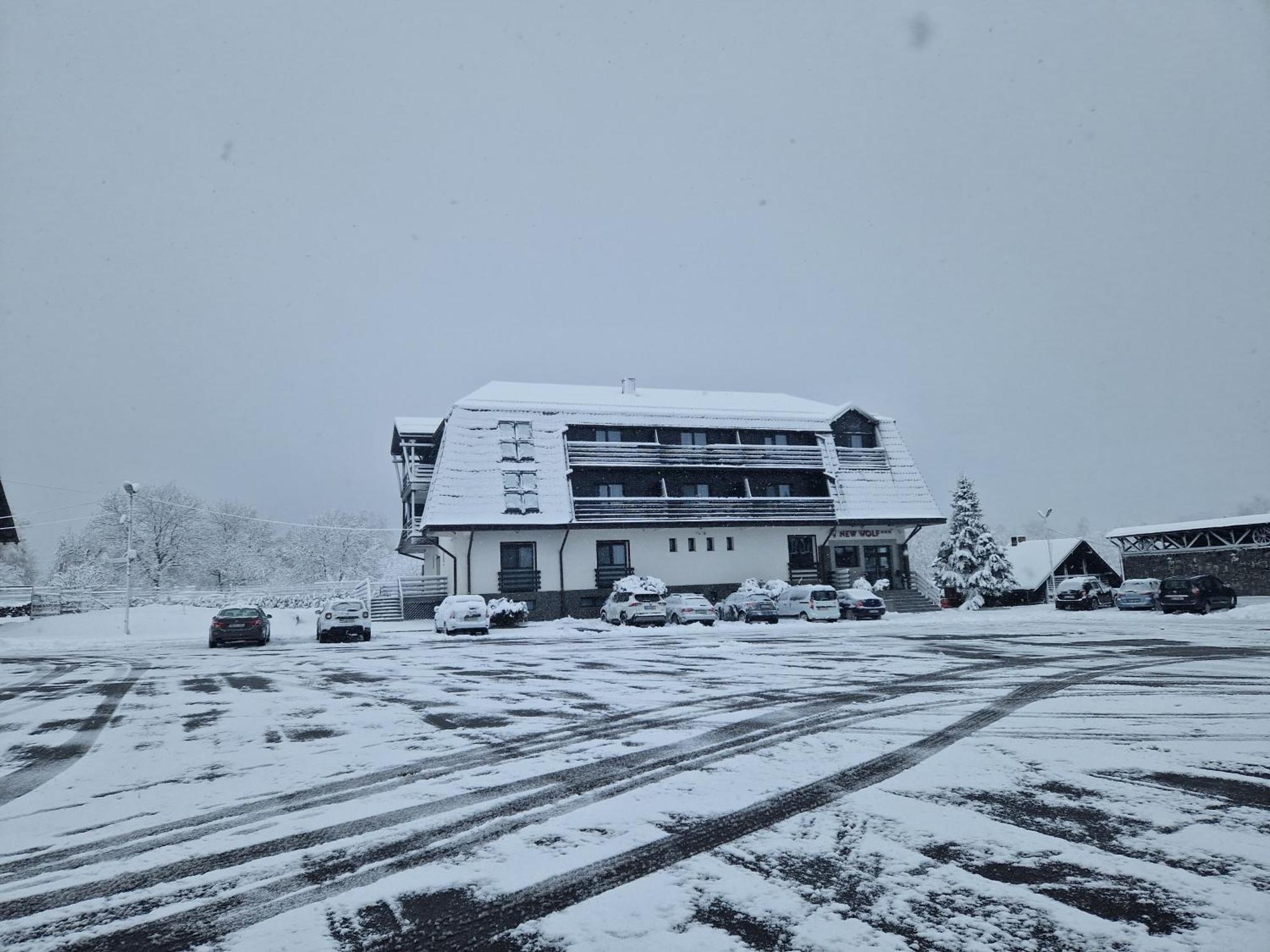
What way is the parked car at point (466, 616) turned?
away from the camera

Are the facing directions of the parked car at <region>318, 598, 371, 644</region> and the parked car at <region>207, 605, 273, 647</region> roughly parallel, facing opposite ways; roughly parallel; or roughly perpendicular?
roughly parallel

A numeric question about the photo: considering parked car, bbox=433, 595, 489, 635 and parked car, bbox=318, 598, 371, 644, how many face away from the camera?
2

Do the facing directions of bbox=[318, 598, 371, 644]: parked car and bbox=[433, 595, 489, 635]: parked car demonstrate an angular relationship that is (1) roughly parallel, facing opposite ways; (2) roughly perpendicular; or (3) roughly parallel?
roughly parallel

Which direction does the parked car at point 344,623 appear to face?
away from the camera

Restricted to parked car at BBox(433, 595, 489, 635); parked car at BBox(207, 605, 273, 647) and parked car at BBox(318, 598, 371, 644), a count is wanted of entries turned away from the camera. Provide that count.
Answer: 3

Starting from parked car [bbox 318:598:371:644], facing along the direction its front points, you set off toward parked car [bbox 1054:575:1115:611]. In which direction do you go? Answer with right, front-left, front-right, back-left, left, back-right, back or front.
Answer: right

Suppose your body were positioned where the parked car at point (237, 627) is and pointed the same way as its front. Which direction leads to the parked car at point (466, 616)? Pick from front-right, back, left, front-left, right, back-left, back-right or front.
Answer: right

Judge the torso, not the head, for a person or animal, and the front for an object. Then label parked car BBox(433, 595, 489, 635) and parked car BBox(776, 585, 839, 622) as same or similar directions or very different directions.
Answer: same or similar directions
